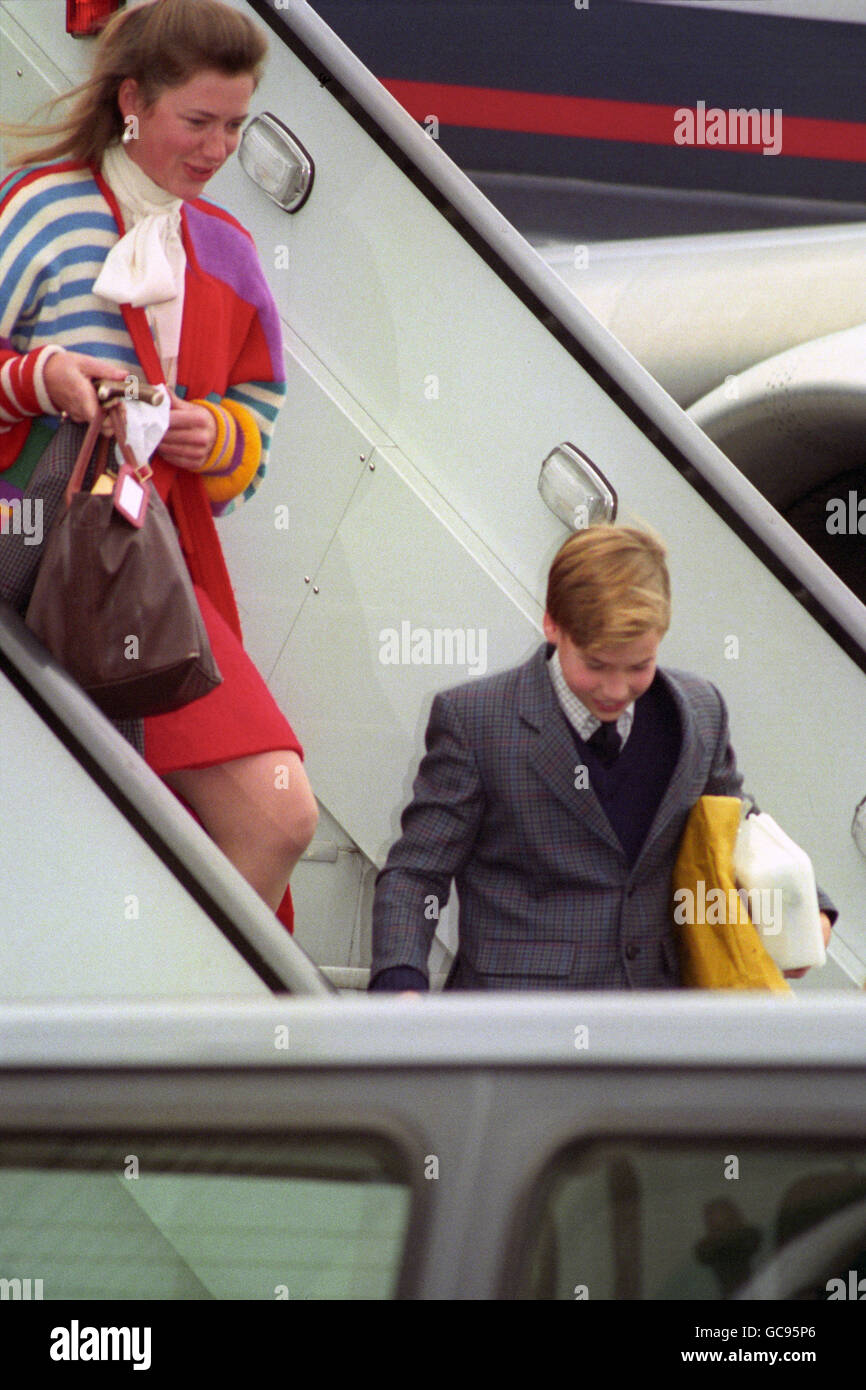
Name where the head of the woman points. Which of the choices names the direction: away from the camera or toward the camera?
toward the camera

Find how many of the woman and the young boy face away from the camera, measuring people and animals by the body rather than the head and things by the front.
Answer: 0

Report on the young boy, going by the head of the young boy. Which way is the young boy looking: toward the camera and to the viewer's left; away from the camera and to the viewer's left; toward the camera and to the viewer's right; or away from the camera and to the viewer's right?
toward the camera and to the viewer's right

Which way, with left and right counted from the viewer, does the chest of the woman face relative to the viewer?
facing the viewer and to the right of the viewer
